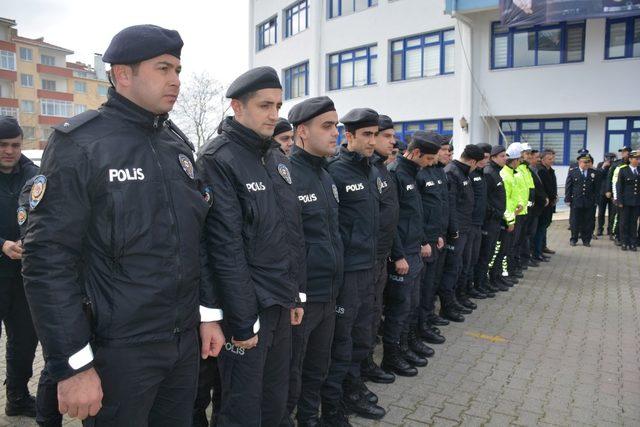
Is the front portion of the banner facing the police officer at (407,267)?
yes

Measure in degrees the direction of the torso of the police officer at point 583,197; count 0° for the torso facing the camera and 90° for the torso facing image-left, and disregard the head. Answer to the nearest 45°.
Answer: approximately 0°
